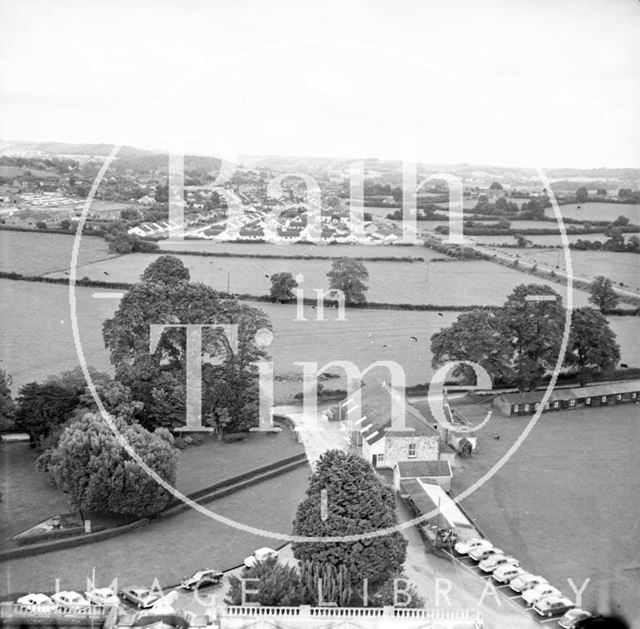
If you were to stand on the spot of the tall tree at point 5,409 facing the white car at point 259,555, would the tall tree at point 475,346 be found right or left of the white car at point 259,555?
left

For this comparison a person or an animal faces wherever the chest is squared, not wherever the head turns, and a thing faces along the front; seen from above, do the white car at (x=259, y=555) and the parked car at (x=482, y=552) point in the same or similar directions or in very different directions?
same or similar directions

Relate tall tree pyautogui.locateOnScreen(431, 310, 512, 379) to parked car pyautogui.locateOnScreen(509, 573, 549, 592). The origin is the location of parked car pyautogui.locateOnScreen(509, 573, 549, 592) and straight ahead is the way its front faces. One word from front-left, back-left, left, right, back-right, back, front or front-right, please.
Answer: back-right

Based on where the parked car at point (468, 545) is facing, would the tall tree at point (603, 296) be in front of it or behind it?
behind

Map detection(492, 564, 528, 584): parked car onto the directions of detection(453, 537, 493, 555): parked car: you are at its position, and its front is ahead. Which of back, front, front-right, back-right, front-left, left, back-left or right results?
left

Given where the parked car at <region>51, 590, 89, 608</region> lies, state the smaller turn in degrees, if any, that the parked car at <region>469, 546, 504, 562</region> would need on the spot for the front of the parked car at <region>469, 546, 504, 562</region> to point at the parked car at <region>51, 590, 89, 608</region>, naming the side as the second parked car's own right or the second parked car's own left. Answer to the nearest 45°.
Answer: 0° — it already faces it

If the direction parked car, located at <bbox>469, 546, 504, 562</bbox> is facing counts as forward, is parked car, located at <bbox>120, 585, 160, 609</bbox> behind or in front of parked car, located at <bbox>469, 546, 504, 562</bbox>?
in front

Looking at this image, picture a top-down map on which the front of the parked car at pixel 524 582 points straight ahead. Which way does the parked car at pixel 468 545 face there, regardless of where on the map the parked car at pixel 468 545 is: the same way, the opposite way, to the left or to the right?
the same way

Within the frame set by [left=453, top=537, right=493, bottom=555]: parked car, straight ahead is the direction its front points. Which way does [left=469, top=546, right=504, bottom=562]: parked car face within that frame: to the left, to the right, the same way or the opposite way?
the same way
